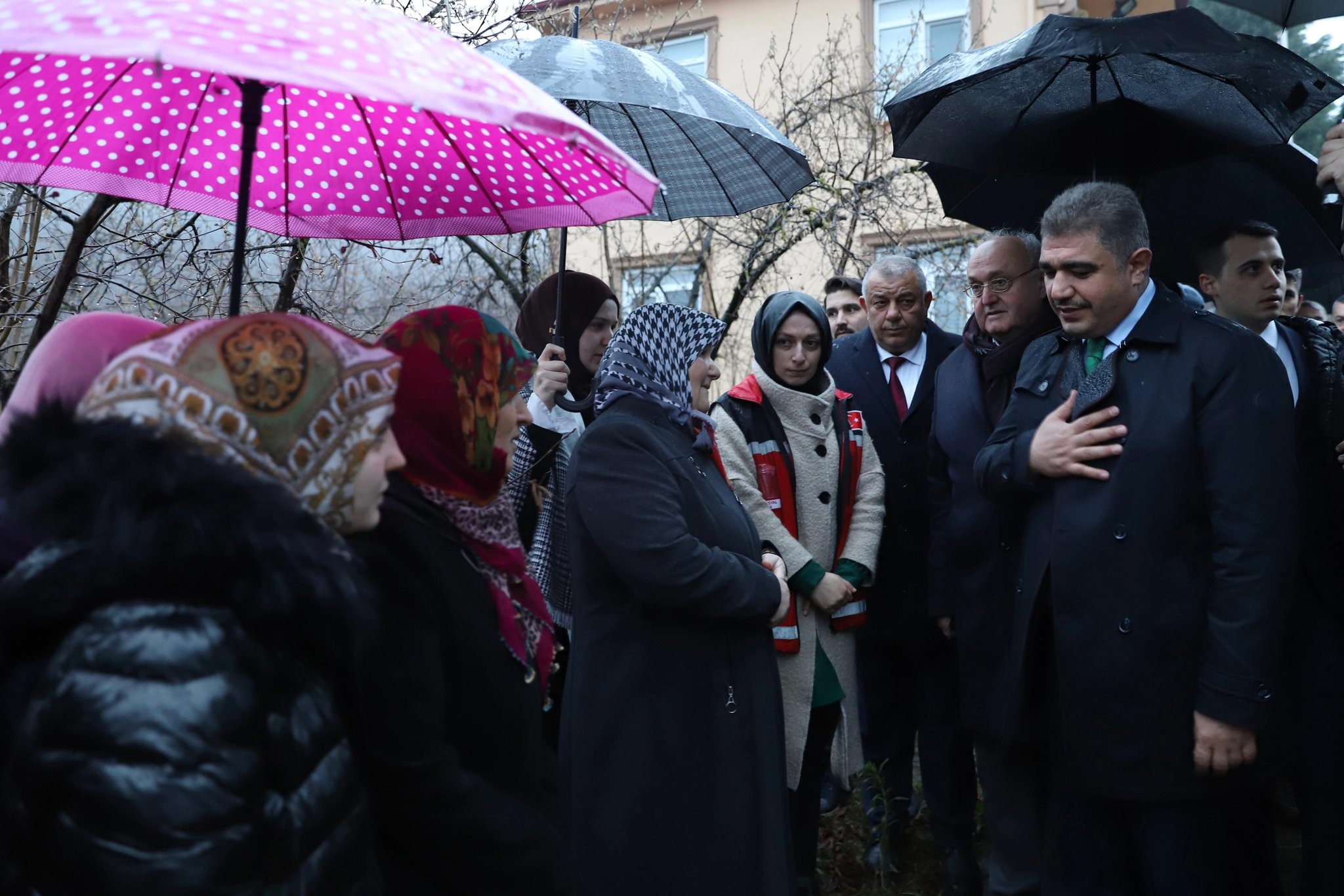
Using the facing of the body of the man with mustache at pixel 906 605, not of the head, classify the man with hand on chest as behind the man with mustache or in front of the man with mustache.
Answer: in front

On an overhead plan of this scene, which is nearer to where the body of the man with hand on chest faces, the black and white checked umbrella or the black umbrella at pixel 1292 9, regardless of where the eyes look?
the black and white checked umbrella

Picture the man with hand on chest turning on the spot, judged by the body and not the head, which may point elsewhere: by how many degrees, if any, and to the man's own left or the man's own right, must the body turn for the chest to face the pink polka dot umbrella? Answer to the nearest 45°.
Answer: approximately 45° to the man's own right

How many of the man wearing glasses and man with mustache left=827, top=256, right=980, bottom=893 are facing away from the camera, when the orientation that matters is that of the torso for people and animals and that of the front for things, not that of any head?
0

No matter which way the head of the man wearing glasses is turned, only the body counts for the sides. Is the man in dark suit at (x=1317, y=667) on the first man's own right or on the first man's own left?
on the first man's own left

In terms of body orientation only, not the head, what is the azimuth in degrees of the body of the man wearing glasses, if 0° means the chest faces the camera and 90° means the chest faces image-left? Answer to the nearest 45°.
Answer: approximately 45°

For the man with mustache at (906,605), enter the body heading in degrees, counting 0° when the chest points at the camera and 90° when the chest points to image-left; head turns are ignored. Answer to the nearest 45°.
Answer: approximately 0°

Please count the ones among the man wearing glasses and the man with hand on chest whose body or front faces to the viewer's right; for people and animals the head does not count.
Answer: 0

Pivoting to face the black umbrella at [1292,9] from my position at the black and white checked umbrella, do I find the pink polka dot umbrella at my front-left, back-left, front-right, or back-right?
back-right

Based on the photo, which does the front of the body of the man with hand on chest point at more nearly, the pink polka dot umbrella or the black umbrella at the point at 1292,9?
the pink polka dot umbrella

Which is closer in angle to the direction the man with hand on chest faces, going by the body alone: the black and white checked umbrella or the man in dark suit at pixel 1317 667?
the black and white checked umbrella
